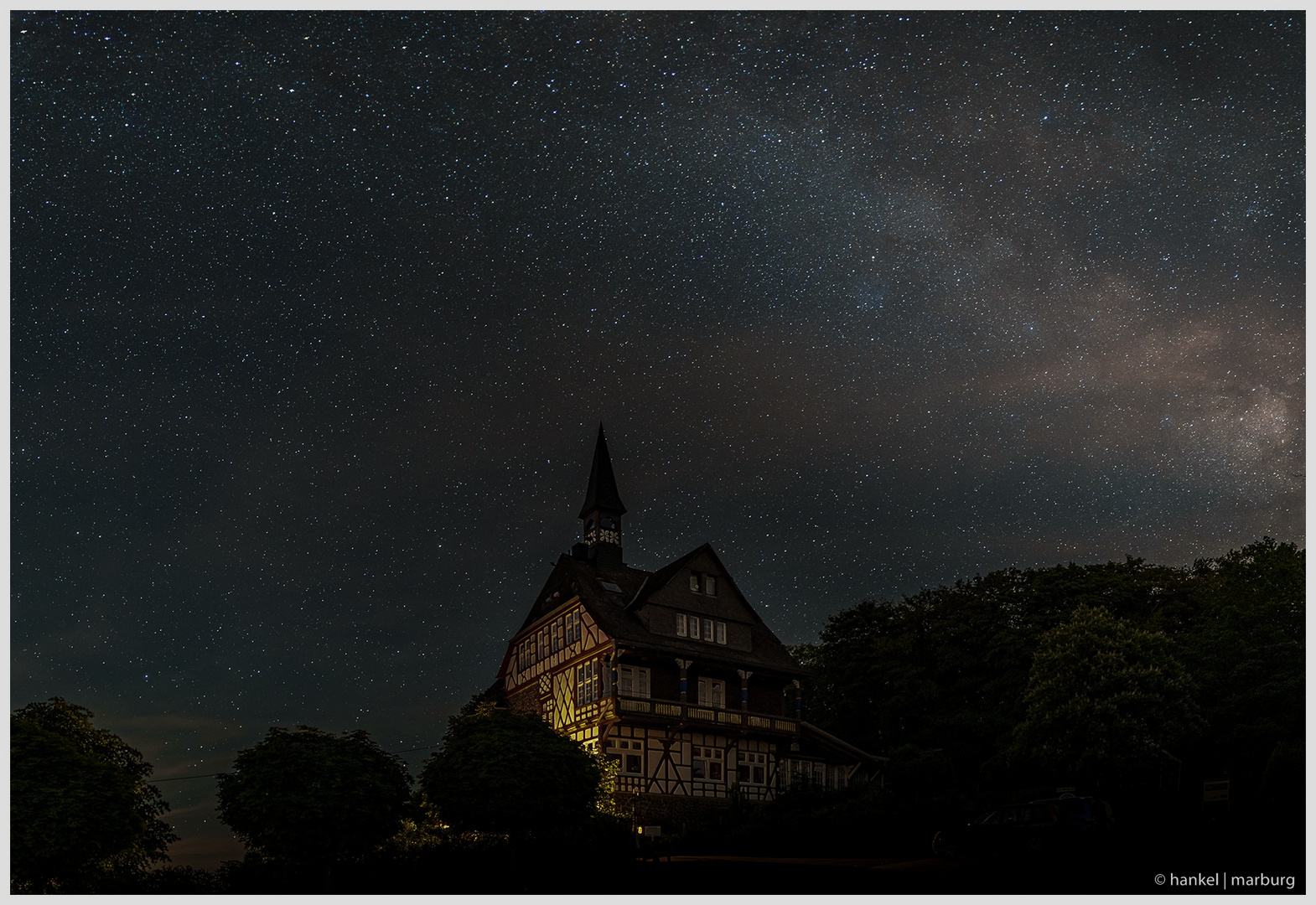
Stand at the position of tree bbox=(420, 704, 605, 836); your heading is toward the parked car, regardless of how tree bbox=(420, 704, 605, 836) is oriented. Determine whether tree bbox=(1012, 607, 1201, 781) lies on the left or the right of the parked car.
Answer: left

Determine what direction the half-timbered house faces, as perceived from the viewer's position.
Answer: facing the viewer and to the right of the viewer

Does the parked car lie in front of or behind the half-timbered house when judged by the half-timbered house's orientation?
in front

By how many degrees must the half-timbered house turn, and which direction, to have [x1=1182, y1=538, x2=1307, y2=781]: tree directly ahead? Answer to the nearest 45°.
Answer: approximately 45° to its left

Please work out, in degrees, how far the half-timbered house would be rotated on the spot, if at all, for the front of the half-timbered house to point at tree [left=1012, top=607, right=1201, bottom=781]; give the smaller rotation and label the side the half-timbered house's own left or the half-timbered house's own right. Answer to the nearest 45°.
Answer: approximately 45° to the half-timbered house's own left

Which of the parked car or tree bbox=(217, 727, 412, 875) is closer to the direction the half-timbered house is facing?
the parked car

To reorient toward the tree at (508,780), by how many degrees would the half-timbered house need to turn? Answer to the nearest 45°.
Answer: approximately 45° to its right

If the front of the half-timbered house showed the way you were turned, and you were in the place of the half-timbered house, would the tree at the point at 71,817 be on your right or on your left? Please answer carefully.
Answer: on your right
